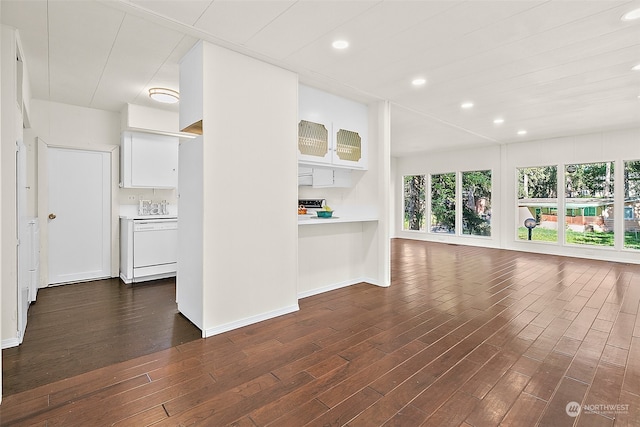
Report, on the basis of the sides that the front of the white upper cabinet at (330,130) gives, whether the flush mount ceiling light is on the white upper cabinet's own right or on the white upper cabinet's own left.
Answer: on the white upper cabinet's own right

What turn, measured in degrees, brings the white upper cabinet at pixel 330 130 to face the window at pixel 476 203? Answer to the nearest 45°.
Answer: approximately 90° to its left

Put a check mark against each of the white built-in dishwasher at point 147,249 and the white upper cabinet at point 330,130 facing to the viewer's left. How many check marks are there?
0

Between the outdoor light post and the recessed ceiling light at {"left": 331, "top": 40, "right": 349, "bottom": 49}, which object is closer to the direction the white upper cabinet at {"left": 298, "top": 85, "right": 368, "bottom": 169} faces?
the recessed ceiling light

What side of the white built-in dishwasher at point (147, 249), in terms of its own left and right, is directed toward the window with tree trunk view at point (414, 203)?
left

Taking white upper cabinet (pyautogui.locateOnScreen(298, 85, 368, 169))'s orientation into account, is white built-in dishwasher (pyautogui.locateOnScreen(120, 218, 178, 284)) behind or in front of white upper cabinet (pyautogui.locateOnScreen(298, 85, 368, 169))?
behind

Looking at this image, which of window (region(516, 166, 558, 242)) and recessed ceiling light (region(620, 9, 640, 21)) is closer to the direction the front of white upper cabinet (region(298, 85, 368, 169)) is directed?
the recessed ceiling light

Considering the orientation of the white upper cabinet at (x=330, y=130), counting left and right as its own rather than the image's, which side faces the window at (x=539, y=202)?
left

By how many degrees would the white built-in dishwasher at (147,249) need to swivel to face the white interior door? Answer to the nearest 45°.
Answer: approximately 135° to its right

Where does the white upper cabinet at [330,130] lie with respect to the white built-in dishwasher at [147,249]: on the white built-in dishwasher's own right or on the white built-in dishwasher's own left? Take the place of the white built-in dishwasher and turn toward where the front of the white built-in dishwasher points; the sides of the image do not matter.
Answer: on the white built-in dishwasher's own left

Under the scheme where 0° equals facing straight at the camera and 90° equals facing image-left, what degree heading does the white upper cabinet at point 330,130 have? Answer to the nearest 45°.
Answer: approximately 315°

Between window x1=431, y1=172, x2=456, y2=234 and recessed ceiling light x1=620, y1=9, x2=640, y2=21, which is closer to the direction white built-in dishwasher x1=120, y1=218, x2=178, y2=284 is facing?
the recessed ceiling light

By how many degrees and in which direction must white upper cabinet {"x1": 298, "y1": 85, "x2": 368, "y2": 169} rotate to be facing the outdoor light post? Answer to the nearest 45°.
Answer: approximately 90° to its left
